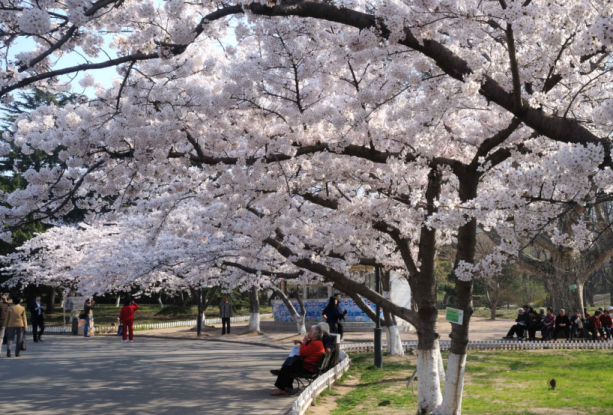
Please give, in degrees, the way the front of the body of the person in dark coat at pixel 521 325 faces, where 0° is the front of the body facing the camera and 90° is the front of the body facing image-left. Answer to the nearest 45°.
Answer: approximately 45°

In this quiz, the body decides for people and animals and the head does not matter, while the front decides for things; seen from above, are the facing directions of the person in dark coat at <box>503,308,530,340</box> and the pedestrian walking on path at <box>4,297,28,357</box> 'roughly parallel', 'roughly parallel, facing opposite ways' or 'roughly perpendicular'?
roughly perpendicular

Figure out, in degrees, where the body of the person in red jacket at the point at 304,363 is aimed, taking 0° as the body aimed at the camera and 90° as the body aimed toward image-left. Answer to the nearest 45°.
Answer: approximately 90°

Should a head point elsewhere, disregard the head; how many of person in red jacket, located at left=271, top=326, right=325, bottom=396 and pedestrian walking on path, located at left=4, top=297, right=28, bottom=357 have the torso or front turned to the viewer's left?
1

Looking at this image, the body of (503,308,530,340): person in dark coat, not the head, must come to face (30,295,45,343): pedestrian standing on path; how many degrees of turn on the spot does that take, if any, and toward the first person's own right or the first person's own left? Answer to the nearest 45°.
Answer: approximately 45° to the first person's own right

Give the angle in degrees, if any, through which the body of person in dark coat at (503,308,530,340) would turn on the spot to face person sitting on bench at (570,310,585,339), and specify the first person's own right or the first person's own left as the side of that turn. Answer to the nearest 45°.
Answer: approximately 135° to the first person's own left

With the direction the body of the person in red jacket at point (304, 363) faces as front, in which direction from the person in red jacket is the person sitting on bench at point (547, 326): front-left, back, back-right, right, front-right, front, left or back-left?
back-right

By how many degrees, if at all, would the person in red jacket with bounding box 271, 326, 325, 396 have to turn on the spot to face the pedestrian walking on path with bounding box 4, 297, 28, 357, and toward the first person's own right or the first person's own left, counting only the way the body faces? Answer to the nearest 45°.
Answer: approximately 45° to the first person's own right
